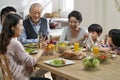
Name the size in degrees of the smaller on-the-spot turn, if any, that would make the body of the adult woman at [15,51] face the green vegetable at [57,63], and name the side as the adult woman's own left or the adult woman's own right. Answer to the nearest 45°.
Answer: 0° — they already face it

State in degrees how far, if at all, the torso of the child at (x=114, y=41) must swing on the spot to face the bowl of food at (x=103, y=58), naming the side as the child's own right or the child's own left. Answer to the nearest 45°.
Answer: approximately 90° to the child's own left

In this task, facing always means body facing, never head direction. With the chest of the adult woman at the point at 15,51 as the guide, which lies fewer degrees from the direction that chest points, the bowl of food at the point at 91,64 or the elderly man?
the bowl of food

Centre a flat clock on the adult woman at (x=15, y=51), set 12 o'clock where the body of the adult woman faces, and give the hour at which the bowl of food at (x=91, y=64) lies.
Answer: The bowl of food is roughly at 1 o'clock from the adult woman.

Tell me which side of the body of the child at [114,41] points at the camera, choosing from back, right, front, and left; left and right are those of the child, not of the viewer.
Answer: left

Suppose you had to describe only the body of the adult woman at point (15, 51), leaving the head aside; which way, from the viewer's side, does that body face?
to the viewer's right

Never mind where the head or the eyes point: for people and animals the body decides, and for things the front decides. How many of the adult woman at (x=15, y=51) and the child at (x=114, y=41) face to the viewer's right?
1

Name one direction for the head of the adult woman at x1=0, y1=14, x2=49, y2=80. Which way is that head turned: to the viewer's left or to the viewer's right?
to the viewer's right
